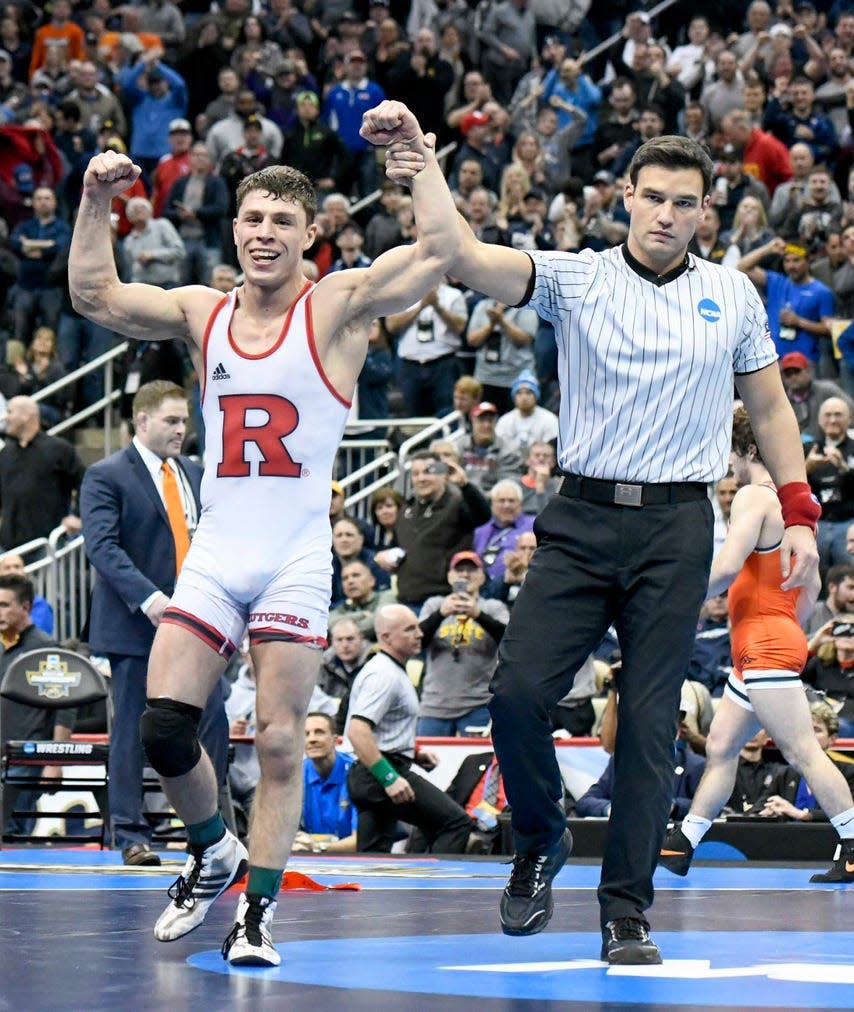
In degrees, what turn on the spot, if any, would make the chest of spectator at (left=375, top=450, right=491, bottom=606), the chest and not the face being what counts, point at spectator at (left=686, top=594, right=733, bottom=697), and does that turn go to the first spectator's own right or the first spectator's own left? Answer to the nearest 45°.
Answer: approximately 90° to the first spectator's own left

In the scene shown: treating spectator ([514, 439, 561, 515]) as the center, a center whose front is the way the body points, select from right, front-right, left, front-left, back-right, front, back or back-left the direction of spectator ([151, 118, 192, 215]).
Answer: back-right

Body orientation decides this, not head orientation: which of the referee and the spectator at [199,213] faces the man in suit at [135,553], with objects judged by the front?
the spectator

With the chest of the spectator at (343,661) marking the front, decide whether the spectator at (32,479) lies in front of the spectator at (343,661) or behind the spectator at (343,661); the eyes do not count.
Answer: behind
